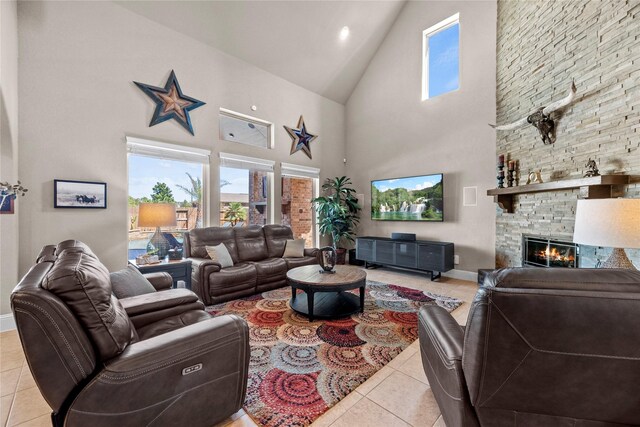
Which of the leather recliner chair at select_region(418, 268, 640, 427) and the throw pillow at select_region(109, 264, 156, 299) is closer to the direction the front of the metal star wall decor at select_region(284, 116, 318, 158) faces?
the leather recliner chair

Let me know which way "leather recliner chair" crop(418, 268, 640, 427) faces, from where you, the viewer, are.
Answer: facing away from the viewer and to the left of the viewer

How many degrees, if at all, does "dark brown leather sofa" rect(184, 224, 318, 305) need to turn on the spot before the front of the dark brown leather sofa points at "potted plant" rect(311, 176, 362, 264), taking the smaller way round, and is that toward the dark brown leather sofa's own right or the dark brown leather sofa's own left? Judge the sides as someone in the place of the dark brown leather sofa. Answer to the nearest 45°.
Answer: approximately 90° to the dark brown leather sofa's own left

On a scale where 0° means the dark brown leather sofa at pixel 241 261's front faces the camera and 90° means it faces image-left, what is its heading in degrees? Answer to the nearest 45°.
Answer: approximately 315°

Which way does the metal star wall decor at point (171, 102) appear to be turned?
toward the camera

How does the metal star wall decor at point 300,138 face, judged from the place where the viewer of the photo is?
facing the viewer and to the right of the viewer

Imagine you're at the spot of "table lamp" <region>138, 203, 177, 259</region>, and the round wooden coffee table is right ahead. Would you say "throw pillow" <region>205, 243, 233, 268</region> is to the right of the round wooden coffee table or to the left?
left

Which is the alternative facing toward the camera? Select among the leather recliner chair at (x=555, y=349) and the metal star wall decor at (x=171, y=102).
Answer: the metal star wall decor

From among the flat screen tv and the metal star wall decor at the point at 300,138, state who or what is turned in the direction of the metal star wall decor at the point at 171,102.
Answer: the flat screen tv

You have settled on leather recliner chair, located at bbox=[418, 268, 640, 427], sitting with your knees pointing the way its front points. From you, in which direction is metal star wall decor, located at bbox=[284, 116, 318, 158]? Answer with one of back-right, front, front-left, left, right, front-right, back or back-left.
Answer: front

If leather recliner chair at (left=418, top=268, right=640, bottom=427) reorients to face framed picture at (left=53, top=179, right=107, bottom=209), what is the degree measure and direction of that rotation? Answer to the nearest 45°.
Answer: approximately 45° to its left

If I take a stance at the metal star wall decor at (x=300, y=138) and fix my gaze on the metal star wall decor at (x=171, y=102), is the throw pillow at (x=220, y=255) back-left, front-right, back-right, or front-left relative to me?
front-left

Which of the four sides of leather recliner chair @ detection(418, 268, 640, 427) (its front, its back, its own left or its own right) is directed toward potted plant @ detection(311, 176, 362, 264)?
front

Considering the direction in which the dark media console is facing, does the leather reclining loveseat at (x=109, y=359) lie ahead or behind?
ahead

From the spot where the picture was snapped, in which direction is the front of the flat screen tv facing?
facing the viewer and to the left of the viewer

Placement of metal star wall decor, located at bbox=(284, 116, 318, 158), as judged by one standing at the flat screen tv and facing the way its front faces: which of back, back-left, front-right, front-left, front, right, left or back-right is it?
front-right
